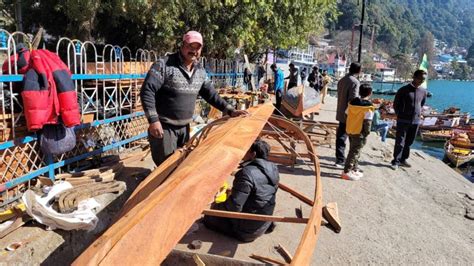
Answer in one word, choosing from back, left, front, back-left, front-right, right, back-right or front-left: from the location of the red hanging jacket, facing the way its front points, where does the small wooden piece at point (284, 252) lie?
front-left

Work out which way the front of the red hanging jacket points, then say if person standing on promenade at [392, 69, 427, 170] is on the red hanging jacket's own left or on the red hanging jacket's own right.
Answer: on the red hanging jacket's own left

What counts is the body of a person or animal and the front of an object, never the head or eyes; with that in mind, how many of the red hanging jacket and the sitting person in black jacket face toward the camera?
1

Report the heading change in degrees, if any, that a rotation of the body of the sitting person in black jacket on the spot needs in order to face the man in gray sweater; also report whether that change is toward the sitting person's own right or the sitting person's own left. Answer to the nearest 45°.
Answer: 0° — they already face them

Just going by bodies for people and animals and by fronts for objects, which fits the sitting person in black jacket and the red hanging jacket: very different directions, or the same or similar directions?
very different directions

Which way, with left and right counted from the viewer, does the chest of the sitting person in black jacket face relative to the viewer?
facing away from the viewer and to the left of the viewer

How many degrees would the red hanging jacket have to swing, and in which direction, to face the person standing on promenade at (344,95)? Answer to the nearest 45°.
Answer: approximately 90° to its left

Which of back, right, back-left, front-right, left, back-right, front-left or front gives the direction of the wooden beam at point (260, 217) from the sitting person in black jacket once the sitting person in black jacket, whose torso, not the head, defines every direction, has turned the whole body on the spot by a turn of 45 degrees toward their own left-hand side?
left

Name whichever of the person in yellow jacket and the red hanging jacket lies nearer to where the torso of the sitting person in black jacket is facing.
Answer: the red hanging jacket

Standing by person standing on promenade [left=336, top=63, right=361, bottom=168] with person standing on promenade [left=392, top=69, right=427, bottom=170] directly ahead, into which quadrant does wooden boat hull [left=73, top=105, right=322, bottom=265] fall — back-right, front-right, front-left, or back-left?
back-right

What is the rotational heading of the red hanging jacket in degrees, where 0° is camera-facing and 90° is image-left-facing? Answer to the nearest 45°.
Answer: approximately 0°

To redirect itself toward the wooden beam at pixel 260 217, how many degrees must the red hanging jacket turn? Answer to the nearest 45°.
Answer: approximately 45° to its left
